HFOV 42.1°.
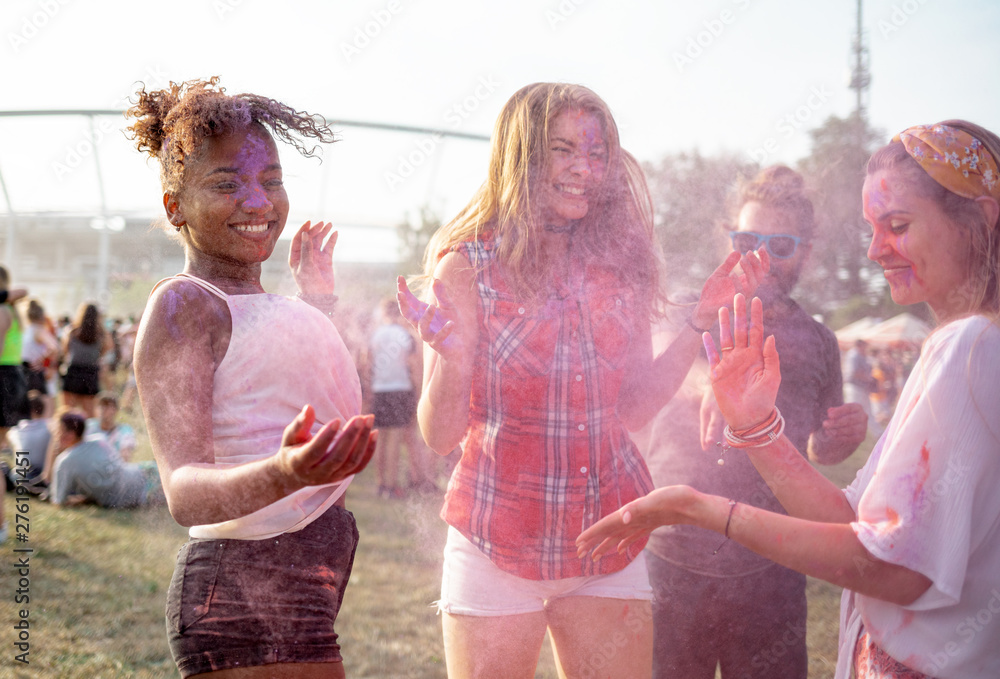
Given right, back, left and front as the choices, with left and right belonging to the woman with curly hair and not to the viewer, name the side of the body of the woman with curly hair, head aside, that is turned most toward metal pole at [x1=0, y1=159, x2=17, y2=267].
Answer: back

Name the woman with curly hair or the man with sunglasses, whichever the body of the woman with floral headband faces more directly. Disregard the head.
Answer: the woman with curly hair

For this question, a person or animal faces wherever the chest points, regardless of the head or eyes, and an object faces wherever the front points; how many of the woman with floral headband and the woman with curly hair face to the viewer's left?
1

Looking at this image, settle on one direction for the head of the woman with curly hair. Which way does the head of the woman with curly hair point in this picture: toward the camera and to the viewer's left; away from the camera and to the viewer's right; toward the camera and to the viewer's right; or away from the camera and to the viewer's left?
toward the camera and to the viewer's right

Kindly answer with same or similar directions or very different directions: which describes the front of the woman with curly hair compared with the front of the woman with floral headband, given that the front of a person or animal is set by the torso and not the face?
very different directions

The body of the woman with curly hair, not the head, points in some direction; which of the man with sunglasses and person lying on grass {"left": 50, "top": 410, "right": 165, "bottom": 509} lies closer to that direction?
the man with sunglasses

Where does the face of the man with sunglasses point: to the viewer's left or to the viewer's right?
to the viewer's left

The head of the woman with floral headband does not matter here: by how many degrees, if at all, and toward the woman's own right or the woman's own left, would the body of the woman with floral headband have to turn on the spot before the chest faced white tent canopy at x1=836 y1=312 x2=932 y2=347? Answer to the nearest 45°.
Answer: approximately 90° to the woman's own right

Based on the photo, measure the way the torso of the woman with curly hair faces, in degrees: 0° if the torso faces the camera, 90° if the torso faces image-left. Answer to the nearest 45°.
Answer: approximately 315°

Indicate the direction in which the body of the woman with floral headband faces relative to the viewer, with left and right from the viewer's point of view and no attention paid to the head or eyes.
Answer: facing to the left of the viewer
